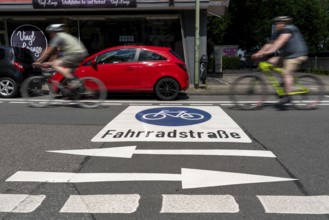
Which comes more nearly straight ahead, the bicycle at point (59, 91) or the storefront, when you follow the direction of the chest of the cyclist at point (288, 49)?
the bicycle

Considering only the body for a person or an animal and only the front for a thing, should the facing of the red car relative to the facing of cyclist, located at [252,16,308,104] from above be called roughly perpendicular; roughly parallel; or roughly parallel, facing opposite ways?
roughly parallel

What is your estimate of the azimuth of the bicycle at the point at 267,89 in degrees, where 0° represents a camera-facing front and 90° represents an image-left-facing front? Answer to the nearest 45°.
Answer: approximately 90°

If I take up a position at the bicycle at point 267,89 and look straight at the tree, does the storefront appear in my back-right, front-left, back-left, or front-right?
front-left

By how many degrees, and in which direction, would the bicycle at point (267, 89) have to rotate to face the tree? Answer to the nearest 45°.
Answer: approximately 90° to its right

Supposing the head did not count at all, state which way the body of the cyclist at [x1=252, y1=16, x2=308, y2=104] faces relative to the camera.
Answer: to the viewer's left

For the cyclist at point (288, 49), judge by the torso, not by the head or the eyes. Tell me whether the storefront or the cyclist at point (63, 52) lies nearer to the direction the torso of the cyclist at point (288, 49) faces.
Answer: the cyclist

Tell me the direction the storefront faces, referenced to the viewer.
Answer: facing the viewer

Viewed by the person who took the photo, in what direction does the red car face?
facing to the left of the viewer

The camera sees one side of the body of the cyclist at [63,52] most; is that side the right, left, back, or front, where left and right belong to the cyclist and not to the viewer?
left

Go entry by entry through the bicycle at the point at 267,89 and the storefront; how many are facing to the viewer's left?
1

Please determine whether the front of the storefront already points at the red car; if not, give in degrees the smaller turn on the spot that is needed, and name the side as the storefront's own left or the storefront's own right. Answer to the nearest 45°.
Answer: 0° — it already faces it
